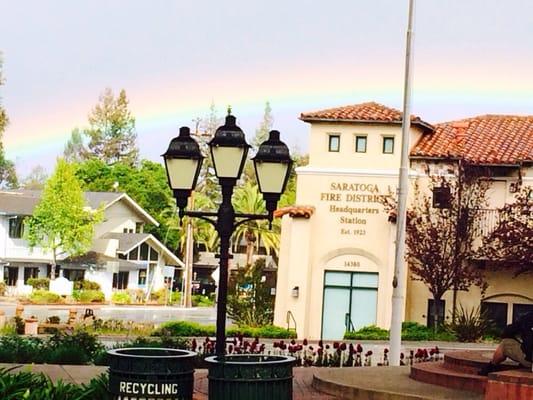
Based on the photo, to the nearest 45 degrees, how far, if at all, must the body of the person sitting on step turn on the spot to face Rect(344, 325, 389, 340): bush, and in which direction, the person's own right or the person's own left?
approximately 90° to the person's own right

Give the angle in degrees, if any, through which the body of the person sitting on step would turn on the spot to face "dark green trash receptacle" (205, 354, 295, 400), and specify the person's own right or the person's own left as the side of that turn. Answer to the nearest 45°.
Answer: approximately 45° to the person's own left

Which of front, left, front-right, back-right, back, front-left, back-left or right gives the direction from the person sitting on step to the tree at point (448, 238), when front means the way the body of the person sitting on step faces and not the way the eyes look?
right

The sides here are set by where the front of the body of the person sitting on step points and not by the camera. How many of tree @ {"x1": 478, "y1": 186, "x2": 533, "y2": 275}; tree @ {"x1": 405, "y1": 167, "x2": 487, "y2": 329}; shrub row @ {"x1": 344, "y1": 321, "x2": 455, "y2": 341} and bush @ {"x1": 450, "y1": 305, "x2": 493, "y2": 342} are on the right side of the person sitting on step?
4

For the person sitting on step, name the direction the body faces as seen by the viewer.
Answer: to the viewer's left

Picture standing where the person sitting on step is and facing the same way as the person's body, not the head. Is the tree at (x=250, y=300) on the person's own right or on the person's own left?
on the person's own right

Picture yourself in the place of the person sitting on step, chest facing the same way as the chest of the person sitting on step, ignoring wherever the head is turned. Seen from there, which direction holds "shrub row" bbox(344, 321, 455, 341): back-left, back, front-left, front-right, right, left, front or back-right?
right

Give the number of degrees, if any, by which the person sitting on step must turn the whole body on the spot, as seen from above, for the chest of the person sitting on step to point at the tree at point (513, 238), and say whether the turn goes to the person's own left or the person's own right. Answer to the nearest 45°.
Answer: approximately 90° to the person's own right

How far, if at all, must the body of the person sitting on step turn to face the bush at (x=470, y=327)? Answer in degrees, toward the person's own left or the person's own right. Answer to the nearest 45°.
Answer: approximately 90° to the person's own right

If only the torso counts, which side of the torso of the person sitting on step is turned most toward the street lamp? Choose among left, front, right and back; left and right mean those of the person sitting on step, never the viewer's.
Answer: front

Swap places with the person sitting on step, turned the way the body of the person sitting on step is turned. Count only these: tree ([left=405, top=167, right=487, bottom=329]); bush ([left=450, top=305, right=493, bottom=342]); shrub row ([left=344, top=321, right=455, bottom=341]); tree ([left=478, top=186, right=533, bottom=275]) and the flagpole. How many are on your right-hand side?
5

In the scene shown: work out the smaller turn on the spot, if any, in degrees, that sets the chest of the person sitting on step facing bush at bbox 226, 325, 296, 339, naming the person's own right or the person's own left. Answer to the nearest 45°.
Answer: approximately 90° to the person's own right
